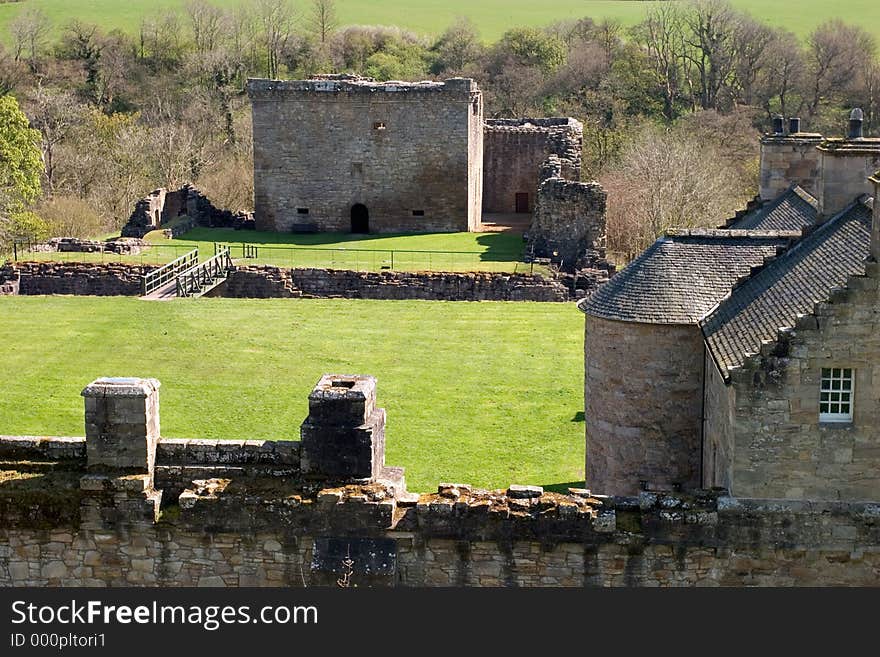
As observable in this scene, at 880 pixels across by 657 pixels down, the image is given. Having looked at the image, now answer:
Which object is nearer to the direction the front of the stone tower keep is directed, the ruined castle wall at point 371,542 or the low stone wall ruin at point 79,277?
the ruined castle wall

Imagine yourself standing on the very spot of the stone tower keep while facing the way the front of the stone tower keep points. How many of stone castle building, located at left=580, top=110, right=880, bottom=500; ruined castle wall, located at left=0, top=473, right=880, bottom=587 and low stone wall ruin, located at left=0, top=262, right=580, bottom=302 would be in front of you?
3

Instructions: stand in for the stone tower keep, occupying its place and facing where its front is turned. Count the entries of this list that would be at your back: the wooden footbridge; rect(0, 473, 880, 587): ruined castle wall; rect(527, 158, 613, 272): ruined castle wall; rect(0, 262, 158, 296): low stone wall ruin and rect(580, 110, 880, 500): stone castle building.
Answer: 0

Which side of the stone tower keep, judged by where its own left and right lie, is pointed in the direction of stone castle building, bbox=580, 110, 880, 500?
front

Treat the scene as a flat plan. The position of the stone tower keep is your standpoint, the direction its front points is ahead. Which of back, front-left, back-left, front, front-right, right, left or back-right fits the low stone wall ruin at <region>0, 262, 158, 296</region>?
front-right

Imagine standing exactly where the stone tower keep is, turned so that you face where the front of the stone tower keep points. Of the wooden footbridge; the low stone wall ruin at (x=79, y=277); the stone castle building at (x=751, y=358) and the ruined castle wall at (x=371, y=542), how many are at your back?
0

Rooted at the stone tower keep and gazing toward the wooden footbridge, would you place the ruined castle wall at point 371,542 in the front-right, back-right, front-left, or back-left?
front-left

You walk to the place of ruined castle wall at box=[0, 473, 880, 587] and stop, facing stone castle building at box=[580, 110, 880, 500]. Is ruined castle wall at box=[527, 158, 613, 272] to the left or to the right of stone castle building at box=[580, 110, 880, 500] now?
left

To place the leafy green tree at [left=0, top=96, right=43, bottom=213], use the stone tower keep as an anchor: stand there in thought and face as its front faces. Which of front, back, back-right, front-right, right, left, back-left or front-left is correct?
right

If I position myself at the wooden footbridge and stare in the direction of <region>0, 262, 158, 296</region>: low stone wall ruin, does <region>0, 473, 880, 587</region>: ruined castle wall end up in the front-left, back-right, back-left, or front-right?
back-left

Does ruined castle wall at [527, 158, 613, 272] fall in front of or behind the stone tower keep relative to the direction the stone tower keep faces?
in front

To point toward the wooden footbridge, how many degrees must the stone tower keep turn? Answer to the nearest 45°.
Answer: approximately 45° to its right

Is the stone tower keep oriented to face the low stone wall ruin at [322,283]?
yes

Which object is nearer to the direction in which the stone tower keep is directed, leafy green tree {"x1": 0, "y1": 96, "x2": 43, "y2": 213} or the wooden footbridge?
the wooden footbridge

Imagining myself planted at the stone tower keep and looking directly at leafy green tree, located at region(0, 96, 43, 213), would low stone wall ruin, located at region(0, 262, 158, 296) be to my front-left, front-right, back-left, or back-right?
front-left

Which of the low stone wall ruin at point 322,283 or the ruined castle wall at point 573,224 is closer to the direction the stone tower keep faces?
the low stone wall ruin

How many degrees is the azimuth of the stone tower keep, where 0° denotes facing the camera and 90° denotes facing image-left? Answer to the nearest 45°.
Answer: approximately 0°

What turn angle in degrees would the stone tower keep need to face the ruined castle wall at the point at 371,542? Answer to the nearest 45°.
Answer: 0° — it already faces it

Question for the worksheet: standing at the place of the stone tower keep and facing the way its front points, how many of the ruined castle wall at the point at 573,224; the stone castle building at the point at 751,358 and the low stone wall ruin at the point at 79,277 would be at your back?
0
